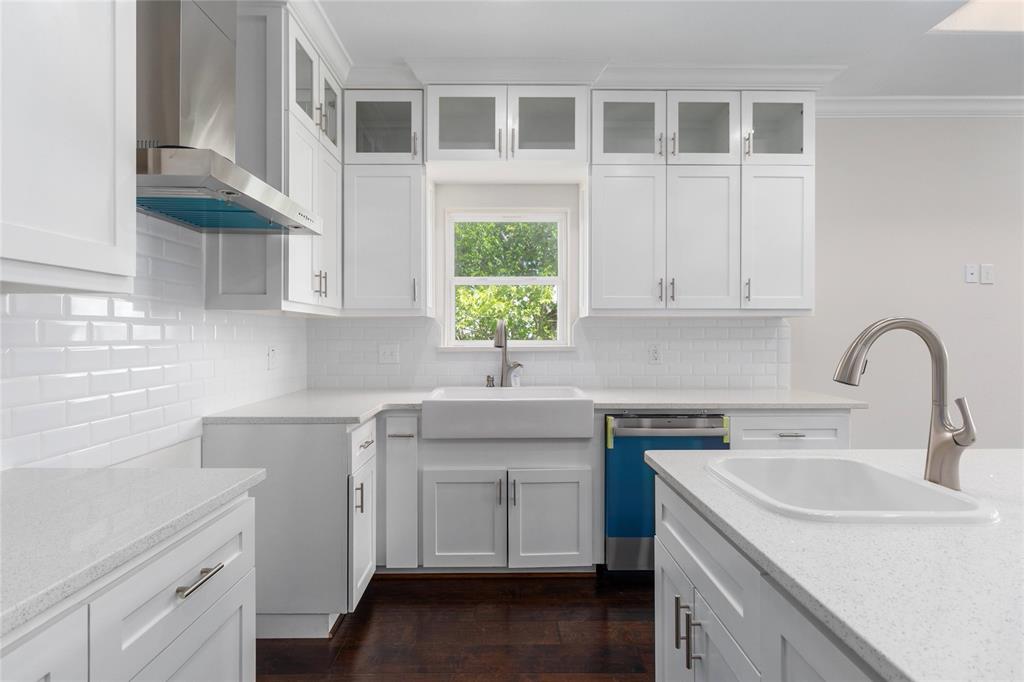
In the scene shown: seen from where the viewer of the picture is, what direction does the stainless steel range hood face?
facing the viewer and to the right of the viewer

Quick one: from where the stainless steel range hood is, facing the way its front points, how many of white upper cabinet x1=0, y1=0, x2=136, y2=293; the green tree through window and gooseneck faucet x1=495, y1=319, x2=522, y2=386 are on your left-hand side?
2

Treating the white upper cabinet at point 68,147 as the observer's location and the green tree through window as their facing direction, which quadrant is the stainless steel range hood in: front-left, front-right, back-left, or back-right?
front-left

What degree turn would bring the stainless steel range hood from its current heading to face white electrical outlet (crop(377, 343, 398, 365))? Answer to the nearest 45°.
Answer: approximately 90° to its left

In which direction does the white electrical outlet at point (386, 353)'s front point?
toward the camera

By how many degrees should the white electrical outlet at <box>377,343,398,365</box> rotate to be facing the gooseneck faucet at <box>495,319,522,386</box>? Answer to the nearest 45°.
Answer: approximately 90° to its left

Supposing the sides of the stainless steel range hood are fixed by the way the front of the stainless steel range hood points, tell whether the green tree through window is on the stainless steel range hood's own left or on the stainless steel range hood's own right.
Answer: on the stainless steel range hood's own left

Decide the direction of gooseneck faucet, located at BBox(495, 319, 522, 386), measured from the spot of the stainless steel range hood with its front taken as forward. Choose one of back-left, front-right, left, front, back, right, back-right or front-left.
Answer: left

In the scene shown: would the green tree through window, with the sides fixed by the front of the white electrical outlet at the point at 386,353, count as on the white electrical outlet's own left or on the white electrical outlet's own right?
on the white electrical outlet's own left

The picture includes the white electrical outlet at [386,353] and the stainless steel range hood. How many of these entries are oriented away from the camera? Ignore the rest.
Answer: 0

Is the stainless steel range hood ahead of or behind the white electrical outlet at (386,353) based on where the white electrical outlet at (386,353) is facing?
ahead

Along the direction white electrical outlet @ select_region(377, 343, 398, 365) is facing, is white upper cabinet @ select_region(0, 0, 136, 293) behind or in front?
in front
